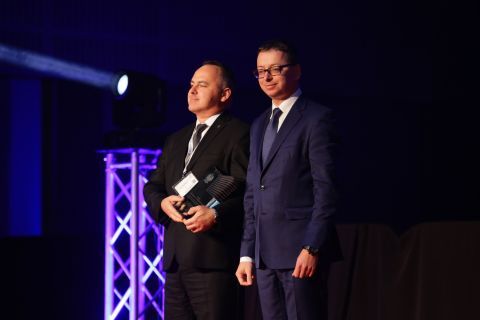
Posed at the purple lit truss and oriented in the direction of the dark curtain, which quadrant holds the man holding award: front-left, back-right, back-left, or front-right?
front-right

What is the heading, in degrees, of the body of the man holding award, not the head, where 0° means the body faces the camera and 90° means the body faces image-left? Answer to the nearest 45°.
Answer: approximately 45°

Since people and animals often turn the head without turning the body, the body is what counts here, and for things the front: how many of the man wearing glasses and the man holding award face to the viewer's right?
0

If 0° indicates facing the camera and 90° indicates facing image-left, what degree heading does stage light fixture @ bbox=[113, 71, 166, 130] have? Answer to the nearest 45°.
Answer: approximately 45°

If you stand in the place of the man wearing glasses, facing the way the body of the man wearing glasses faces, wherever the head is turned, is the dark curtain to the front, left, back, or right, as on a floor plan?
back

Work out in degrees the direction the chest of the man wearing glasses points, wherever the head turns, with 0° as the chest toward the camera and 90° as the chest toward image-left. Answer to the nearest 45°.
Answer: approximately 45°

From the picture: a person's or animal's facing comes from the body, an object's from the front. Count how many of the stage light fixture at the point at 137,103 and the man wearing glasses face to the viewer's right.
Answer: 0

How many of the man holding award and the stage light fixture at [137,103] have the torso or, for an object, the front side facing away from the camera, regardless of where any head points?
0

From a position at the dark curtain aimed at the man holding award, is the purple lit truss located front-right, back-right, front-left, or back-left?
front-right

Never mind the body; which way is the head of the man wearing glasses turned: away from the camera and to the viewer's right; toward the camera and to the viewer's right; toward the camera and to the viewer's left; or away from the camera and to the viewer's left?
toward the camera and to the viewer's left

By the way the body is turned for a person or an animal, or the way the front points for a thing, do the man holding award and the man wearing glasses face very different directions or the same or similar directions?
same or similar directions

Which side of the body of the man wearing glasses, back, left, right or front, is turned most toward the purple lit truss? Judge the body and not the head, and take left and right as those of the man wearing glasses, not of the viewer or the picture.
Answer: right

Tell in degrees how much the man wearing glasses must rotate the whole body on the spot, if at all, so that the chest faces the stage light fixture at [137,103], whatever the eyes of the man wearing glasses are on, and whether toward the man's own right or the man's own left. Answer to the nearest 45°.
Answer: approximately 90° to the man's own right

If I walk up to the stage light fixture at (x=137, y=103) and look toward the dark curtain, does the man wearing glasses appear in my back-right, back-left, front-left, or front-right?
front-right
